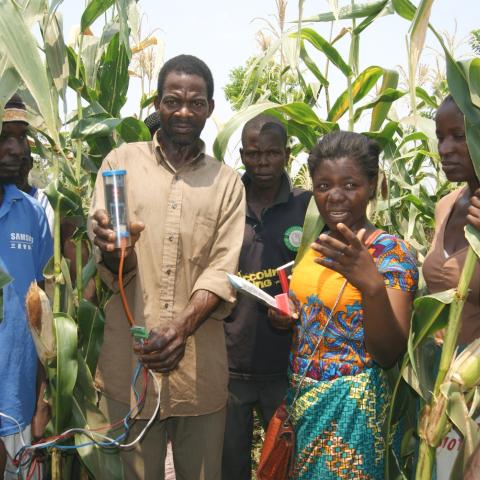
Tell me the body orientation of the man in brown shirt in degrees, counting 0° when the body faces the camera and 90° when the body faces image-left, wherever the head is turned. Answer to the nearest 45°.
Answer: approximately 0°

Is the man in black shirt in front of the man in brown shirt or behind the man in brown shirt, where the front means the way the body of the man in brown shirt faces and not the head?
behind

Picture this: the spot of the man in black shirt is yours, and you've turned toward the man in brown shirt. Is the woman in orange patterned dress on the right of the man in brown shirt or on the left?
left

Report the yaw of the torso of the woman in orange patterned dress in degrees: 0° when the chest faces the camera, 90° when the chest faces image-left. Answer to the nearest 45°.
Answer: approximately 45°
